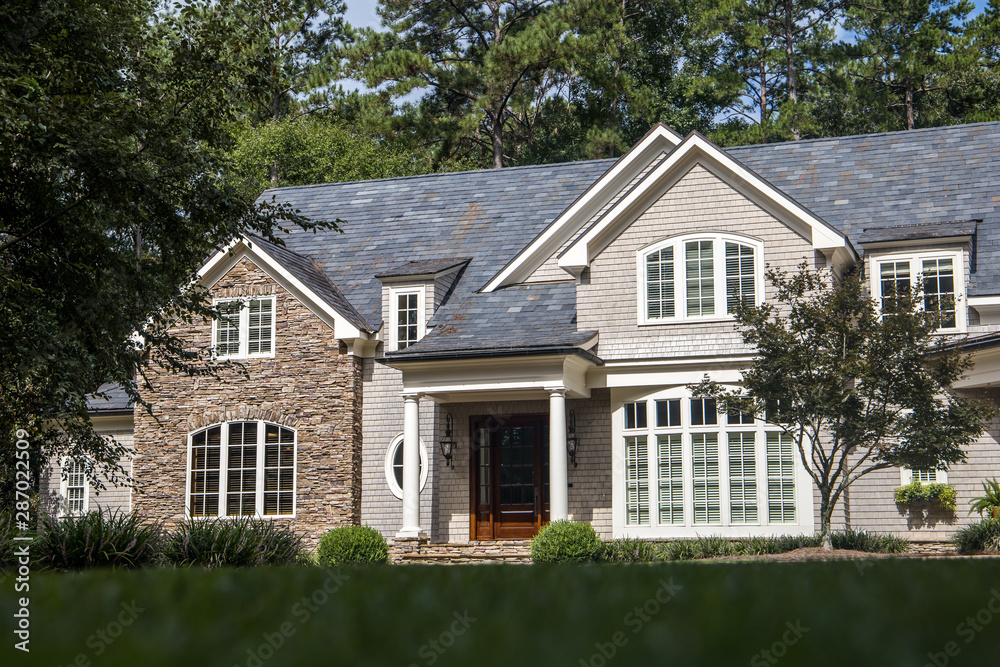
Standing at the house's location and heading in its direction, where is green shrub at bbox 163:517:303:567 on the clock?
The green shrub is roughly at 1 o'clock from the house.

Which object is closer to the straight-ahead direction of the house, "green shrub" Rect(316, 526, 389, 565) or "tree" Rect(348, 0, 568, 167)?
the green shrub

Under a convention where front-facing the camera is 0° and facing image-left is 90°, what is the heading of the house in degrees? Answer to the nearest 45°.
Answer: approximately 0°

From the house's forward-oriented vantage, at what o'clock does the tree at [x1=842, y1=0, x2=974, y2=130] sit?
The tree is roughly at 7 o'clock from the house.

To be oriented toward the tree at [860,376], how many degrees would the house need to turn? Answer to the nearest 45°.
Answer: approximately 45° to its left

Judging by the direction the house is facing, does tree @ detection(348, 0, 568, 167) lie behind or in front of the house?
behind

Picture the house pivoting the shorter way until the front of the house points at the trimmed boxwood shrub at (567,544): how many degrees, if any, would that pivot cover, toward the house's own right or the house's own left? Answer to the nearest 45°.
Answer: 0° — it already faces it

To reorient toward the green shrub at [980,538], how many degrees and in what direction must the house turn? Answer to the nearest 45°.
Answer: approximately 45° to its left
